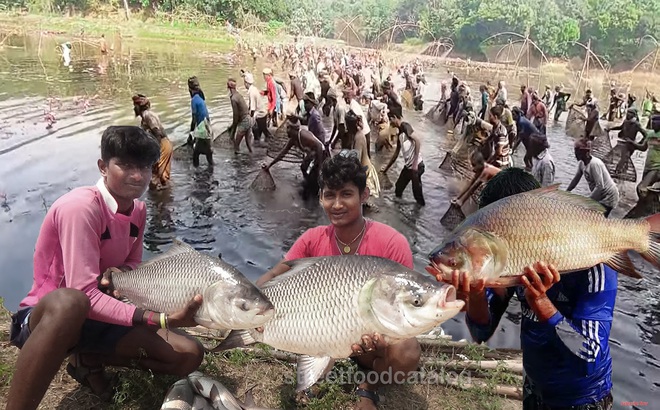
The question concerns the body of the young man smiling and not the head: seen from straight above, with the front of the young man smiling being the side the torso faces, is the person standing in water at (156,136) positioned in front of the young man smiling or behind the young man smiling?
behind

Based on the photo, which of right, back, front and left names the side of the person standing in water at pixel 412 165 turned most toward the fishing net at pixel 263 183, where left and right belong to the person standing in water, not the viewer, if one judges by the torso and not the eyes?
front

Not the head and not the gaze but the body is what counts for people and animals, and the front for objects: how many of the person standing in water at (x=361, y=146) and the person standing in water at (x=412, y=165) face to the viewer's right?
0

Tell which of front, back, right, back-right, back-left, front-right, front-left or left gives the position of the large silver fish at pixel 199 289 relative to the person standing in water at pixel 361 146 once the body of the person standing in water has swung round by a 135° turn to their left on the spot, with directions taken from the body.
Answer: front-right

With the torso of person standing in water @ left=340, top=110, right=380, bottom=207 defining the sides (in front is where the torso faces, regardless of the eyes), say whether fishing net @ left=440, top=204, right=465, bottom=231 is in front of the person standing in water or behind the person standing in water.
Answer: behind

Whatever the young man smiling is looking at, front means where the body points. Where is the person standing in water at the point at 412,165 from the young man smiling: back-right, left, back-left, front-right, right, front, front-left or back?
back

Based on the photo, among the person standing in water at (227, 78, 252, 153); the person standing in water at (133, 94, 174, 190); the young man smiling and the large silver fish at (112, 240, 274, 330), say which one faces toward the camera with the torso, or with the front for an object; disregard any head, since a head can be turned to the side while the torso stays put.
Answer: the young man smiling

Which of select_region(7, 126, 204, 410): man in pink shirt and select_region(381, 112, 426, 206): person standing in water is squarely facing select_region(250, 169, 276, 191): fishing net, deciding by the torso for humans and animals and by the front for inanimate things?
the person standing in water

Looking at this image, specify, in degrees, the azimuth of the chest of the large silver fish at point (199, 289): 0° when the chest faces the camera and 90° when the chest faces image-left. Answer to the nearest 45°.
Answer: approximately 270°

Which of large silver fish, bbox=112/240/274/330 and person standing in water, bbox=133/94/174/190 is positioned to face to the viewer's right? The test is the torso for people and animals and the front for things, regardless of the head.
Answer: the large silver fish

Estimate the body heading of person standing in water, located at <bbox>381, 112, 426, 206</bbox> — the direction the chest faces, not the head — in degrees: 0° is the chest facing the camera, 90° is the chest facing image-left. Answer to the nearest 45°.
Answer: approximately 90°

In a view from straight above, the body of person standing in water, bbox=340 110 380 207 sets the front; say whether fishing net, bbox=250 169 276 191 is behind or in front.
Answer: in front
